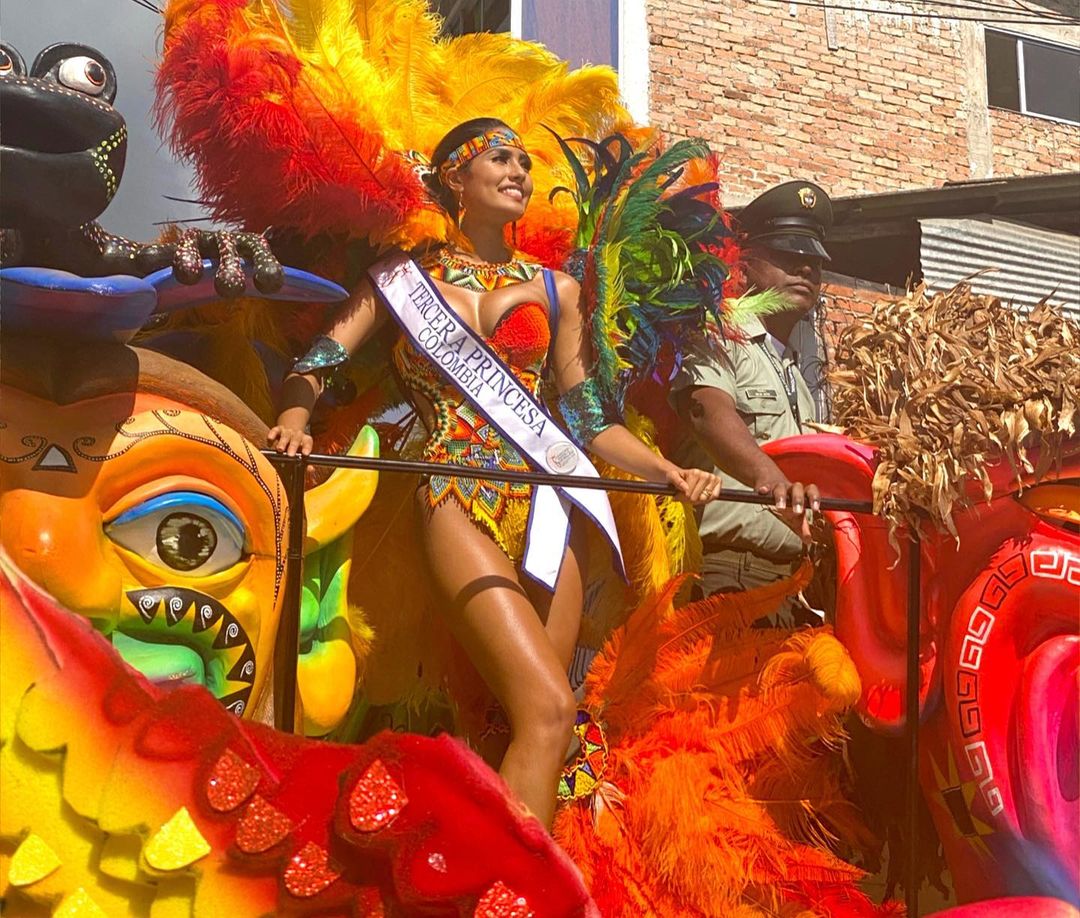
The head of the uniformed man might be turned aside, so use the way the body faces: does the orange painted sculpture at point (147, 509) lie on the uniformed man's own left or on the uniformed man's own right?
on the uniformed man's own right

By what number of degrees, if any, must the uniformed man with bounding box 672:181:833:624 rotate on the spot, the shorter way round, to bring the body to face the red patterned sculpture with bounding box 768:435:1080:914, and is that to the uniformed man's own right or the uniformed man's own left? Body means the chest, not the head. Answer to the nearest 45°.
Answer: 0° — they already face it

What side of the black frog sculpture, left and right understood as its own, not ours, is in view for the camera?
front

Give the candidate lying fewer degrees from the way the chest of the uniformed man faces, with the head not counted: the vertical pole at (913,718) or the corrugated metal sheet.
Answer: the vertical pole

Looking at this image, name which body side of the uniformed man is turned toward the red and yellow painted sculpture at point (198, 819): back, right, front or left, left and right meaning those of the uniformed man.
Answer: right

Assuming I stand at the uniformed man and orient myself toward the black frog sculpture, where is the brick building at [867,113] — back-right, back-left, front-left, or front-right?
back-right
